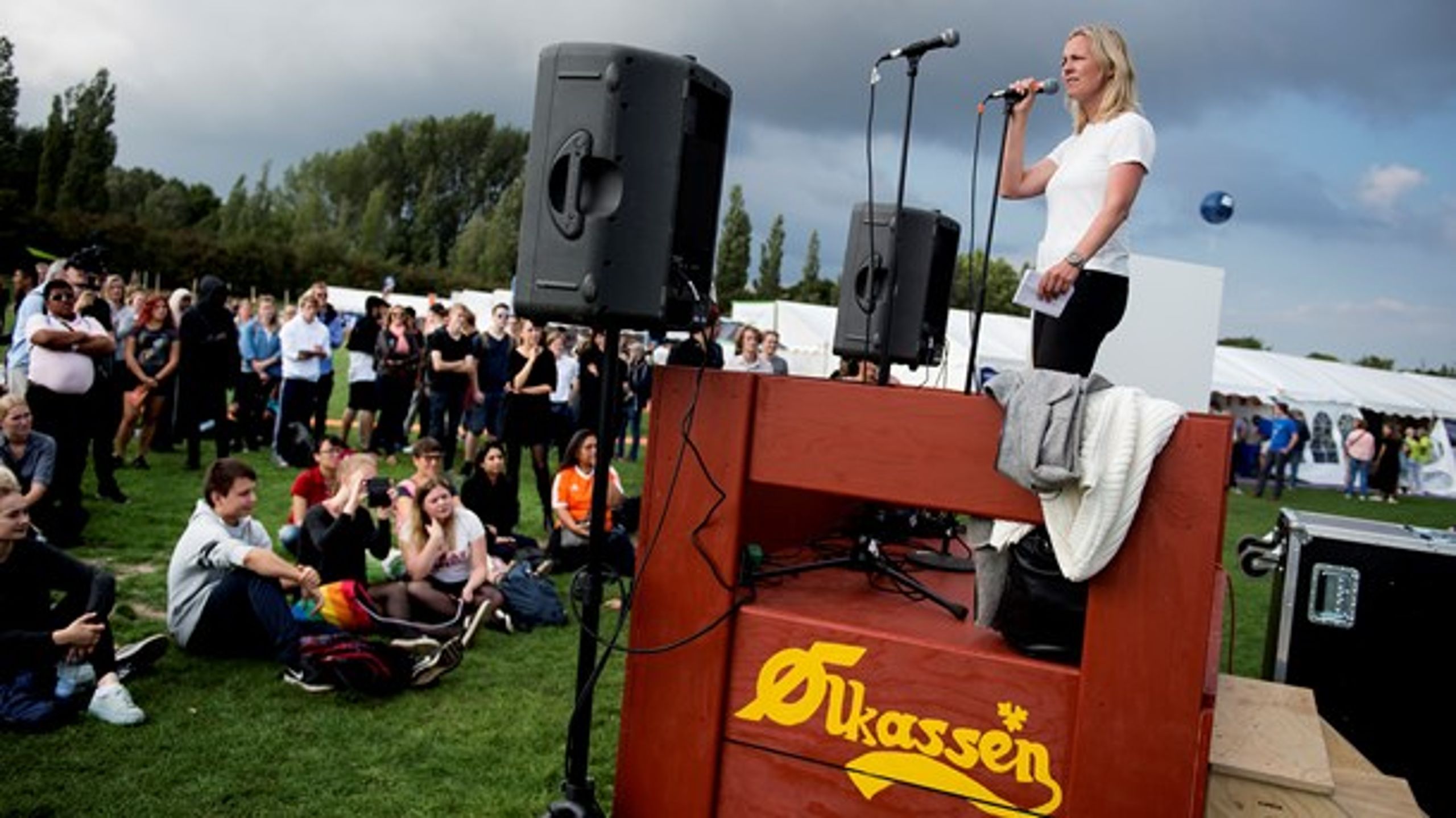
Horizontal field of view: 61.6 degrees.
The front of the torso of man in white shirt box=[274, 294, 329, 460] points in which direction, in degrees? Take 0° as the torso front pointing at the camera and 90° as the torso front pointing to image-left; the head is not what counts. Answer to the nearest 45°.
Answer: approximately 315°

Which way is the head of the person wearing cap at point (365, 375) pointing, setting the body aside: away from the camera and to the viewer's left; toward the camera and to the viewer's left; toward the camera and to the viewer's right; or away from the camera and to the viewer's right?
toward the camera and to the viewer's right

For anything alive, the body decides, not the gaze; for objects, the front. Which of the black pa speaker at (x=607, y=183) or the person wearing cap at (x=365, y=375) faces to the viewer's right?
the person wearing cap

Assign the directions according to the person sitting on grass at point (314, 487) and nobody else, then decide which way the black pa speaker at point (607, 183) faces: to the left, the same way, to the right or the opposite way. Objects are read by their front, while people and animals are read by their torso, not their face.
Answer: the opposite way

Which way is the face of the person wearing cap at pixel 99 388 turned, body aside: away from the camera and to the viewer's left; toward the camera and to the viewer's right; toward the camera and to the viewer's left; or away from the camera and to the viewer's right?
toward the camera and to the viewer's right

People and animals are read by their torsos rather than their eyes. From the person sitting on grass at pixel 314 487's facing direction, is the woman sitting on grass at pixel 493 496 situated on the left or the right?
on their left

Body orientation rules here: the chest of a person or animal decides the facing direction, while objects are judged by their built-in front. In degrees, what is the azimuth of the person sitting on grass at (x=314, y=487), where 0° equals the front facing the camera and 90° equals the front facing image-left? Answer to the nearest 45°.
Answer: approximately 315°

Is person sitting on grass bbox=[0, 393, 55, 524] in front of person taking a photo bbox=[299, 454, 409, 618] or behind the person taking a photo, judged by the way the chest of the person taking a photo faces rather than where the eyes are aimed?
behind

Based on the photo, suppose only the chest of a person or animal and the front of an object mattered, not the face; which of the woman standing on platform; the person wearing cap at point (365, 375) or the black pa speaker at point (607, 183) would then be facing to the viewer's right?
the person wearing cap

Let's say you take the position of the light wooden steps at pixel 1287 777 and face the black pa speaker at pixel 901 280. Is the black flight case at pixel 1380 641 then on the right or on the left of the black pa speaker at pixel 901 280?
right

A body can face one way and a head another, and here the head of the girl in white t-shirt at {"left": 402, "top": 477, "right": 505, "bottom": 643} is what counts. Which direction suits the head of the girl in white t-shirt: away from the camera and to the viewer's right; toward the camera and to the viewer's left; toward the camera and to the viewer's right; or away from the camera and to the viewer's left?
toward the camera and to the viewer's right

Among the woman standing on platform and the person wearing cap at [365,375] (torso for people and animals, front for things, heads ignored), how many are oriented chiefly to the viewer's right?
1

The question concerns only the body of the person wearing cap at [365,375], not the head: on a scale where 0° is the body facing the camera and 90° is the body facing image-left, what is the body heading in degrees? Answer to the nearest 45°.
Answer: approximately 270°
